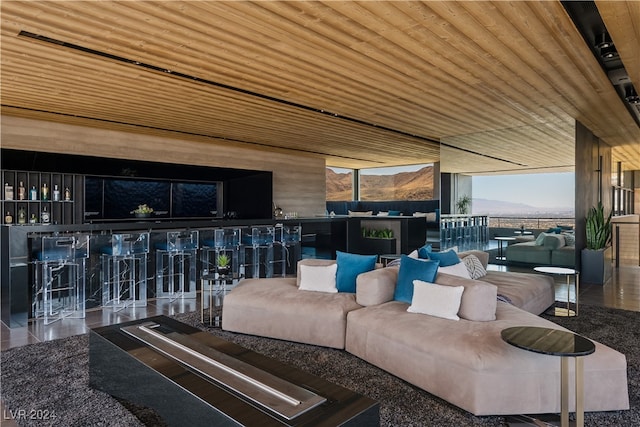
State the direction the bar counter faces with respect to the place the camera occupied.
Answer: facing the viewer and to the right of the viewer

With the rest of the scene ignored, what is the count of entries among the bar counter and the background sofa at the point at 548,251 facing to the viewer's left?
1

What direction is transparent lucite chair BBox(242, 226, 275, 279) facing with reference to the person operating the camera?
facing away from the viewer and to the left of the viewer

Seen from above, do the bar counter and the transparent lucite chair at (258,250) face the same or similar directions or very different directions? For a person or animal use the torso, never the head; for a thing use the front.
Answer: very different directions

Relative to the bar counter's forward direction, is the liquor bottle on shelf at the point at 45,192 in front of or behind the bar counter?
behind

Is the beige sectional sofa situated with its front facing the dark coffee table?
yes

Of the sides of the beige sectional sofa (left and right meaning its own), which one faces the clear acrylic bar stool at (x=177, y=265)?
right

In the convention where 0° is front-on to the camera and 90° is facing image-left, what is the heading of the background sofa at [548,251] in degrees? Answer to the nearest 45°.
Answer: approximately 90°

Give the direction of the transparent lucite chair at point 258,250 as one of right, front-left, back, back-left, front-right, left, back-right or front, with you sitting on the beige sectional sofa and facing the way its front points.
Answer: right

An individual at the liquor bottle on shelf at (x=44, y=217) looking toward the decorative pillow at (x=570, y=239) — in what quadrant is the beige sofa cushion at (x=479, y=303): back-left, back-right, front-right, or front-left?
front-right

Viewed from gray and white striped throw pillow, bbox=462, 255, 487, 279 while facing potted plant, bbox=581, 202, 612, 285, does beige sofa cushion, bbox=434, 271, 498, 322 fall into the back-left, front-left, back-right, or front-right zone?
back-right
